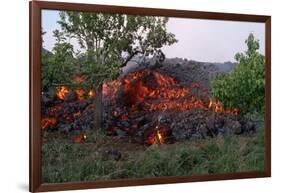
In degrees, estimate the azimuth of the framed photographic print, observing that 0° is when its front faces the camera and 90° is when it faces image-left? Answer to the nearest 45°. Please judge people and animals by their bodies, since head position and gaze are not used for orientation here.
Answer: approximately 315°
